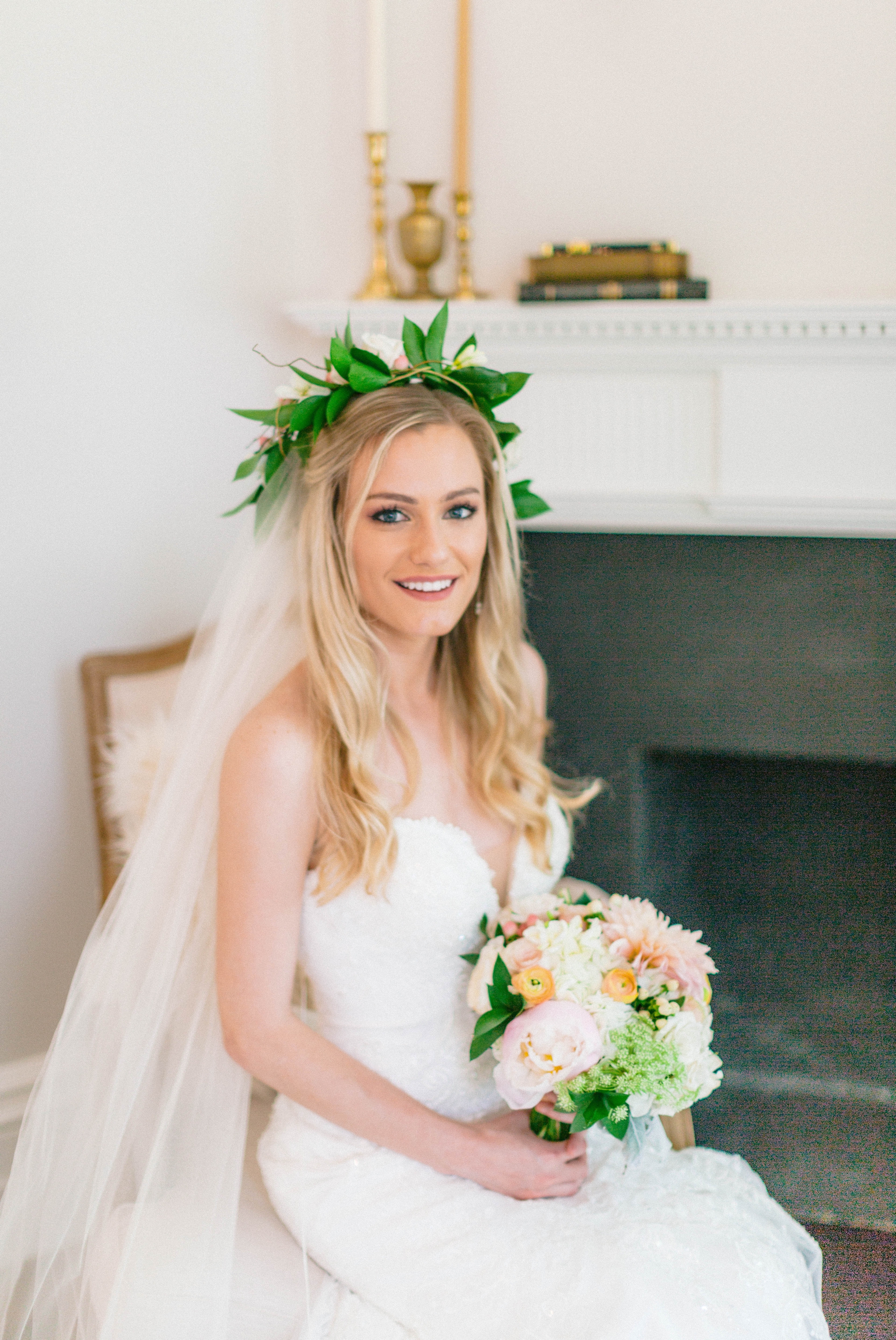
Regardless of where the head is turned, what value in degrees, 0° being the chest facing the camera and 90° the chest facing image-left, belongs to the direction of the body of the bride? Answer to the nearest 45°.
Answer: approximately 315°

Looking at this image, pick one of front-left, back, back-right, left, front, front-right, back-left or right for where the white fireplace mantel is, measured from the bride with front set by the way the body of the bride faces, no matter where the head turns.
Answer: left

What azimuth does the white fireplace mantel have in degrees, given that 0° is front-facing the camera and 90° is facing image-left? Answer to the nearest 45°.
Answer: approximately 0°

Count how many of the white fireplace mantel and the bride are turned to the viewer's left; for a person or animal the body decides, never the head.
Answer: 0
